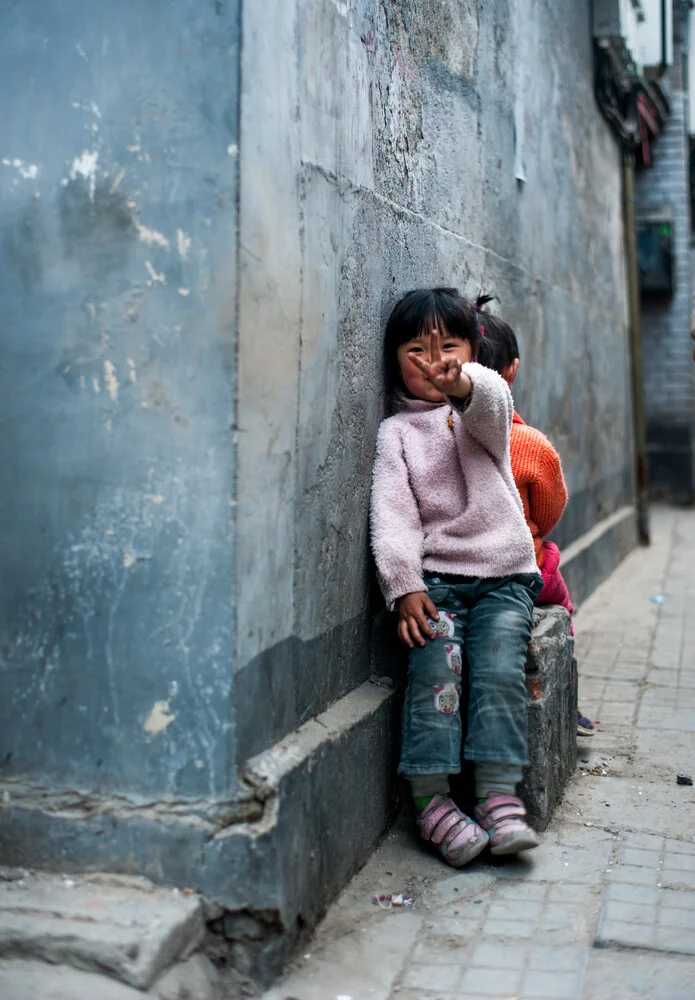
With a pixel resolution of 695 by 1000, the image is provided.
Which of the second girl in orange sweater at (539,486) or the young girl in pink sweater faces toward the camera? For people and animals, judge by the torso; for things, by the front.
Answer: the young girl in pink sweater

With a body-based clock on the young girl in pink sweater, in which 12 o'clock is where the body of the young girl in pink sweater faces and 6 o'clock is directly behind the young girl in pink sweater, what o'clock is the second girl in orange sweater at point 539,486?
The second girl in orange sweater is roughly at 7 o'clock from the young girl in pink sweater.

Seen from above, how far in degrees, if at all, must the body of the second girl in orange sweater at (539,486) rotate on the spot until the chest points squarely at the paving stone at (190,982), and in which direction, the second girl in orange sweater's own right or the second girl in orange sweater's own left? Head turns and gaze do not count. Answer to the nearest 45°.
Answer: approximately 180°

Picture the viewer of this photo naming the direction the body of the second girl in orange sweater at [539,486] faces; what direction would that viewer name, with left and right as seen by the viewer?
facing away from the viewer and to the right of the viewer

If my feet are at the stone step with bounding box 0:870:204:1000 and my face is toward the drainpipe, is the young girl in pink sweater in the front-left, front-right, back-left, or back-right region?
front-right

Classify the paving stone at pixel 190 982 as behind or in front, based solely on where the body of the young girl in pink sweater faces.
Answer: in front

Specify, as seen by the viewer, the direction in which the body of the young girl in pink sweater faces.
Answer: toward the camera

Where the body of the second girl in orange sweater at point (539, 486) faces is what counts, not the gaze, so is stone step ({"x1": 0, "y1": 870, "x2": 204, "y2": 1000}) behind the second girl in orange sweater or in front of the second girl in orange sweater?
behind

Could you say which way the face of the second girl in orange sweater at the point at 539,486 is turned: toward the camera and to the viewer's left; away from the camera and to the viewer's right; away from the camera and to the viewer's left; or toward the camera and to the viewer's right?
away from the camera and to the viewer's right

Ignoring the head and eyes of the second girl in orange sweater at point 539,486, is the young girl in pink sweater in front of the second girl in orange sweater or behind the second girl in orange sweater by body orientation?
behind

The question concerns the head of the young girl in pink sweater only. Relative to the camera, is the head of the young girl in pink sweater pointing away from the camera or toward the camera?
toward the camera

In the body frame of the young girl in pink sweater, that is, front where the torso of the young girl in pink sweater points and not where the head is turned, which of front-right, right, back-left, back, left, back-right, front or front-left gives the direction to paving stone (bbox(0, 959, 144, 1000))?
front-right

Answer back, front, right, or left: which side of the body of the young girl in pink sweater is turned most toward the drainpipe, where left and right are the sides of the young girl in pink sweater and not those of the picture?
back
